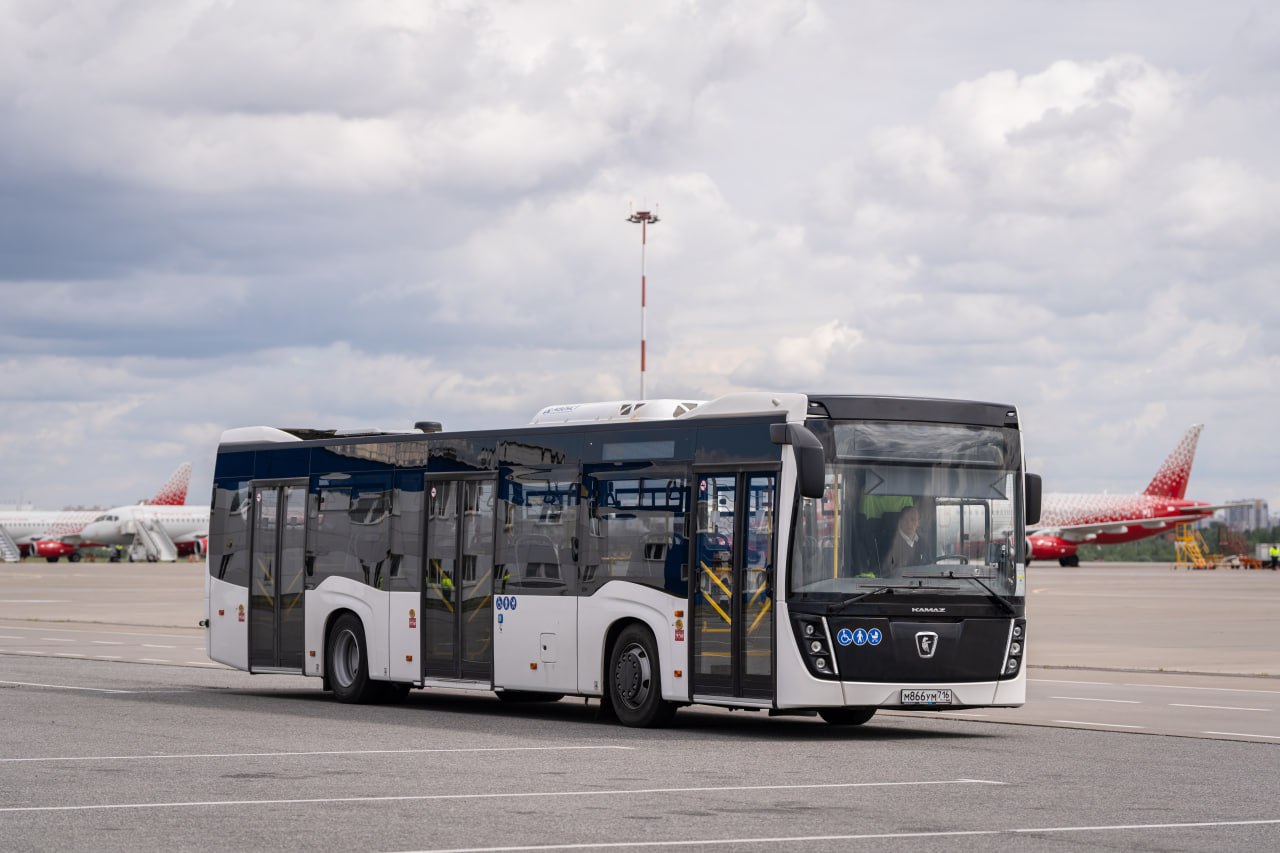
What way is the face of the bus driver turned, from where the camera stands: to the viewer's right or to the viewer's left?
to the viewer's right

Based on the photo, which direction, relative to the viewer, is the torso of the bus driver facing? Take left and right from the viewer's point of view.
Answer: facing the viewer and to the right of the viewer
